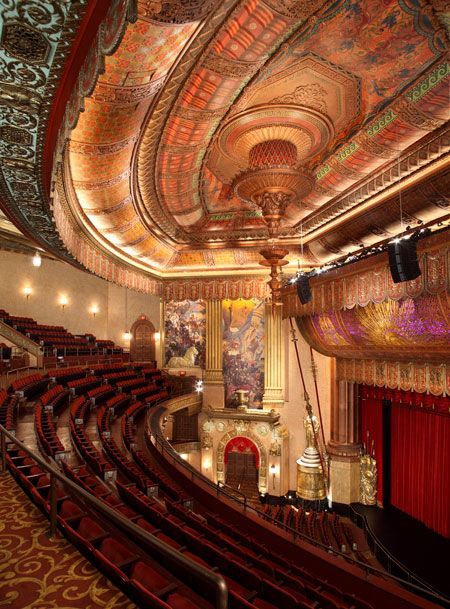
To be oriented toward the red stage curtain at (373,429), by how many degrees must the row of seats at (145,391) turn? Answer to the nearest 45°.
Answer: approximately 45° to its left

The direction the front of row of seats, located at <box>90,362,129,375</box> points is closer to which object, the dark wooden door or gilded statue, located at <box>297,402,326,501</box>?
the gilded statue

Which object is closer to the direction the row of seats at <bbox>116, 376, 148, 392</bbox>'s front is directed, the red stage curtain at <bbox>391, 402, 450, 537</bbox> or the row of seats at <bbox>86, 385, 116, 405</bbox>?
the red stage curtain

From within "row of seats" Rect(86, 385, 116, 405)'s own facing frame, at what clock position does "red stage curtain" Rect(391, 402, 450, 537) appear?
The red stage curtain is roughly at 11 o'clock from the row of seats.

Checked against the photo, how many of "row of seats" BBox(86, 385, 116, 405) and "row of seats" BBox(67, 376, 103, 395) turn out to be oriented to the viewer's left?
0

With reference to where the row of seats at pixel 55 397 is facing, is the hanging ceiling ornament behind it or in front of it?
in front

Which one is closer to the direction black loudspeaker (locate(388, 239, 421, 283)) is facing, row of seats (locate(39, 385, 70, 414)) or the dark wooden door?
the row of seats

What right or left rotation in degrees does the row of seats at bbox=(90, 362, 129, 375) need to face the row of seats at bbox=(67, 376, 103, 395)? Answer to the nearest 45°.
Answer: approximately 45° to its right

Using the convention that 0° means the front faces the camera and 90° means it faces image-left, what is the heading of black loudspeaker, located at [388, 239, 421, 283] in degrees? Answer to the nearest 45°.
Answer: approximately 45°

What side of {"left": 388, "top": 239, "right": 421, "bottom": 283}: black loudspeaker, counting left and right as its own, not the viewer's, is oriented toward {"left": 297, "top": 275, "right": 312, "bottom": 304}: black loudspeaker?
right
